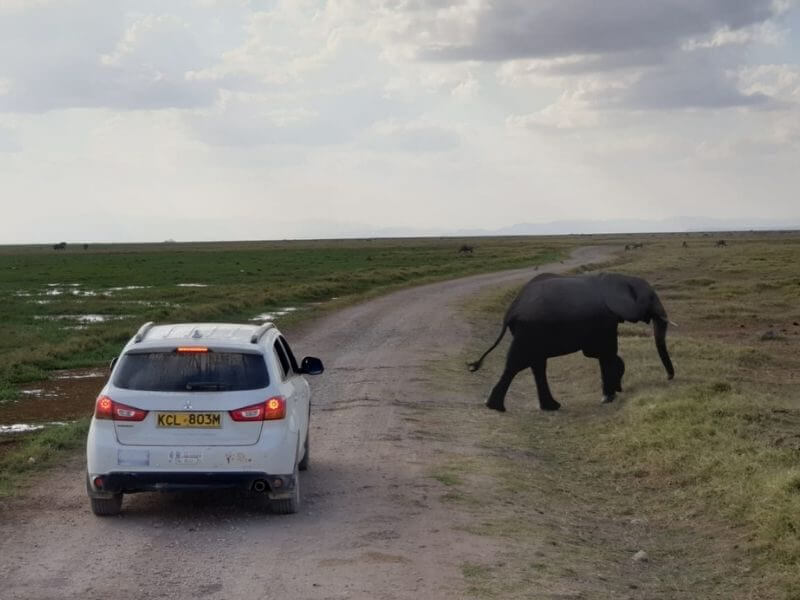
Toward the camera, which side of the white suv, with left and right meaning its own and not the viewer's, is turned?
back

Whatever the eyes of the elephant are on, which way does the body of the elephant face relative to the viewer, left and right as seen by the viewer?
facing to the right of the viewer

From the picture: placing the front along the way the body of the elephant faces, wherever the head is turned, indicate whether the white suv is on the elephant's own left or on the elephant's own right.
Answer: on the elephant's own right

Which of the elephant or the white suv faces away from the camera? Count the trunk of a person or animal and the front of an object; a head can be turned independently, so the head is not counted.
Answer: the white suv

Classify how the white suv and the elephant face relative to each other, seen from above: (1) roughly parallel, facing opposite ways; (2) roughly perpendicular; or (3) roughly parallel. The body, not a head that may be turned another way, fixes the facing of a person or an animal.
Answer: roughly perpendicular

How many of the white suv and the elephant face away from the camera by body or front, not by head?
1

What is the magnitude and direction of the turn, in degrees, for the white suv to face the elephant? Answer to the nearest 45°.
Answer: approximately 45° to its right
